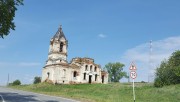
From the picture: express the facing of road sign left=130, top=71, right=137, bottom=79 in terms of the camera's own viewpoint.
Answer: facing the viewer

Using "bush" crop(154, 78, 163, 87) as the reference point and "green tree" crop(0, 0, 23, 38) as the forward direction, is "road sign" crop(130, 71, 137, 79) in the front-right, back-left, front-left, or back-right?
front-left

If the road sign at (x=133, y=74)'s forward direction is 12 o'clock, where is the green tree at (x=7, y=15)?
The green tree is roughly at 3 o'clock from the road sign.

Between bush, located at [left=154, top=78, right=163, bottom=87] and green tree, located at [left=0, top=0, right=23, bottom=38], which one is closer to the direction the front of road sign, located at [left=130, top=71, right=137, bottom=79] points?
the green tree

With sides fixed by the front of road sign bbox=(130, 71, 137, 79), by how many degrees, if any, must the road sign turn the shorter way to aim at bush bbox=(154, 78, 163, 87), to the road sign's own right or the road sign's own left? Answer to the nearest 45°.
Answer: approximately 180°

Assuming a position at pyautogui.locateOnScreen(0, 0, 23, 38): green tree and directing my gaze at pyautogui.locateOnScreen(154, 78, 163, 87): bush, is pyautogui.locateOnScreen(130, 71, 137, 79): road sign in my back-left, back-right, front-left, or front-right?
front-right
